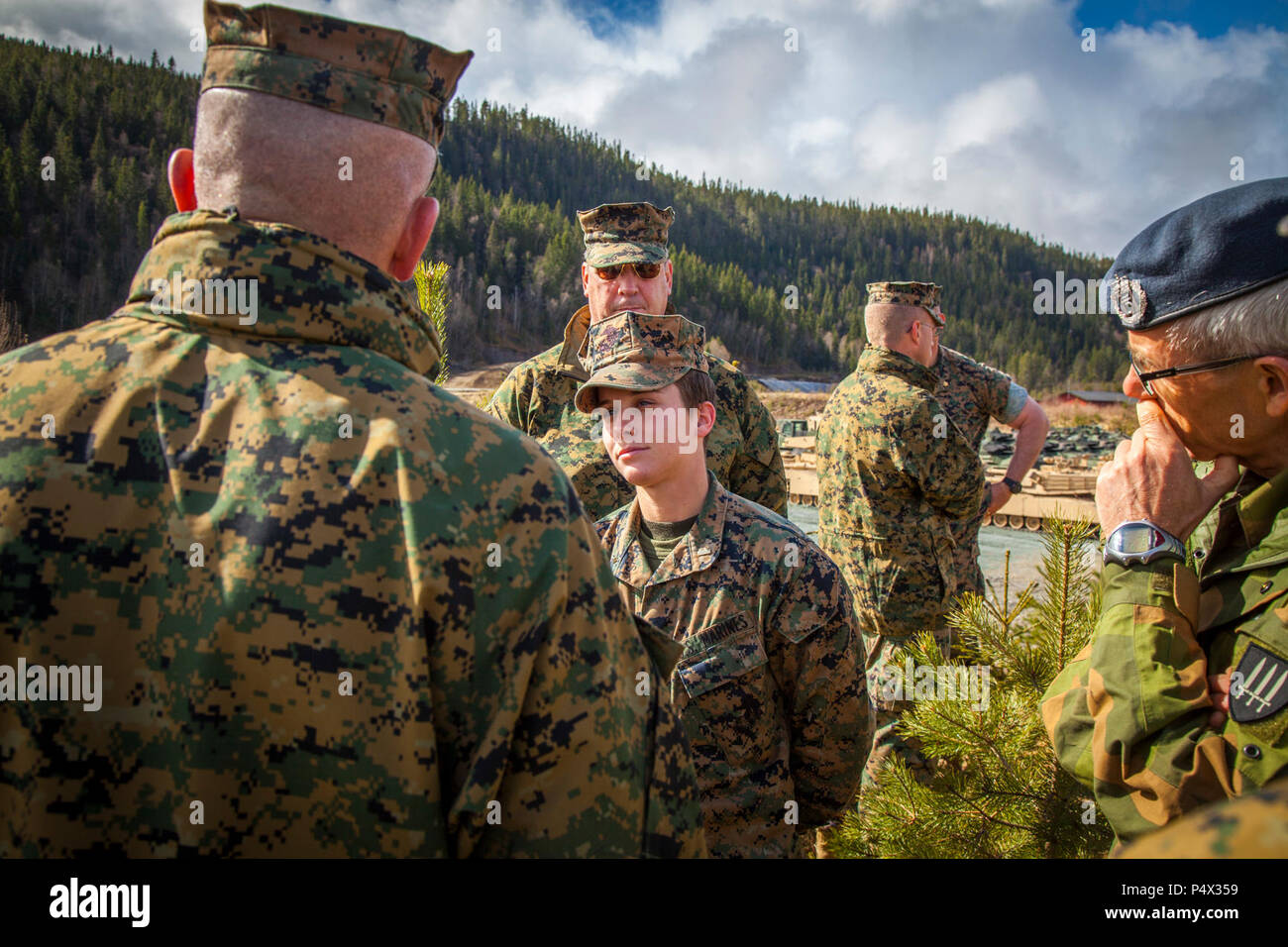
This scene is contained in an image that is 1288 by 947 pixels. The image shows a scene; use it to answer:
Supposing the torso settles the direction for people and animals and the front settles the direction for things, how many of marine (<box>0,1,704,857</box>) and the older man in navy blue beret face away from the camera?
1

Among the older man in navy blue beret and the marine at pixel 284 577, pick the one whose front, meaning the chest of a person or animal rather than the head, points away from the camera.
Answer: the marine

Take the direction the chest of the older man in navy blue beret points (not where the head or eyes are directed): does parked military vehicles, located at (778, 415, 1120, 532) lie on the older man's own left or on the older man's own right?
on the older man's own right

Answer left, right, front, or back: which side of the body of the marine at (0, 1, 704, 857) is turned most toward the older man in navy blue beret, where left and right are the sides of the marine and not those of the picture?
right

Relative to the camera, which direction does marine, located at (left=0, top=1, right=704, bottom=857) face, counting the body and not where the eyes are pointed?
away from the camera

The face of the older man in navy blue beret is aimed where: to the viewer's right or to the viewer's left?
to the viewer's left

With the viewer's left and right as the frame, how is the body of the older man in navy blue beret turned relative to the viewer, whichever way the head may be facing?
facing to the left of the viewer
